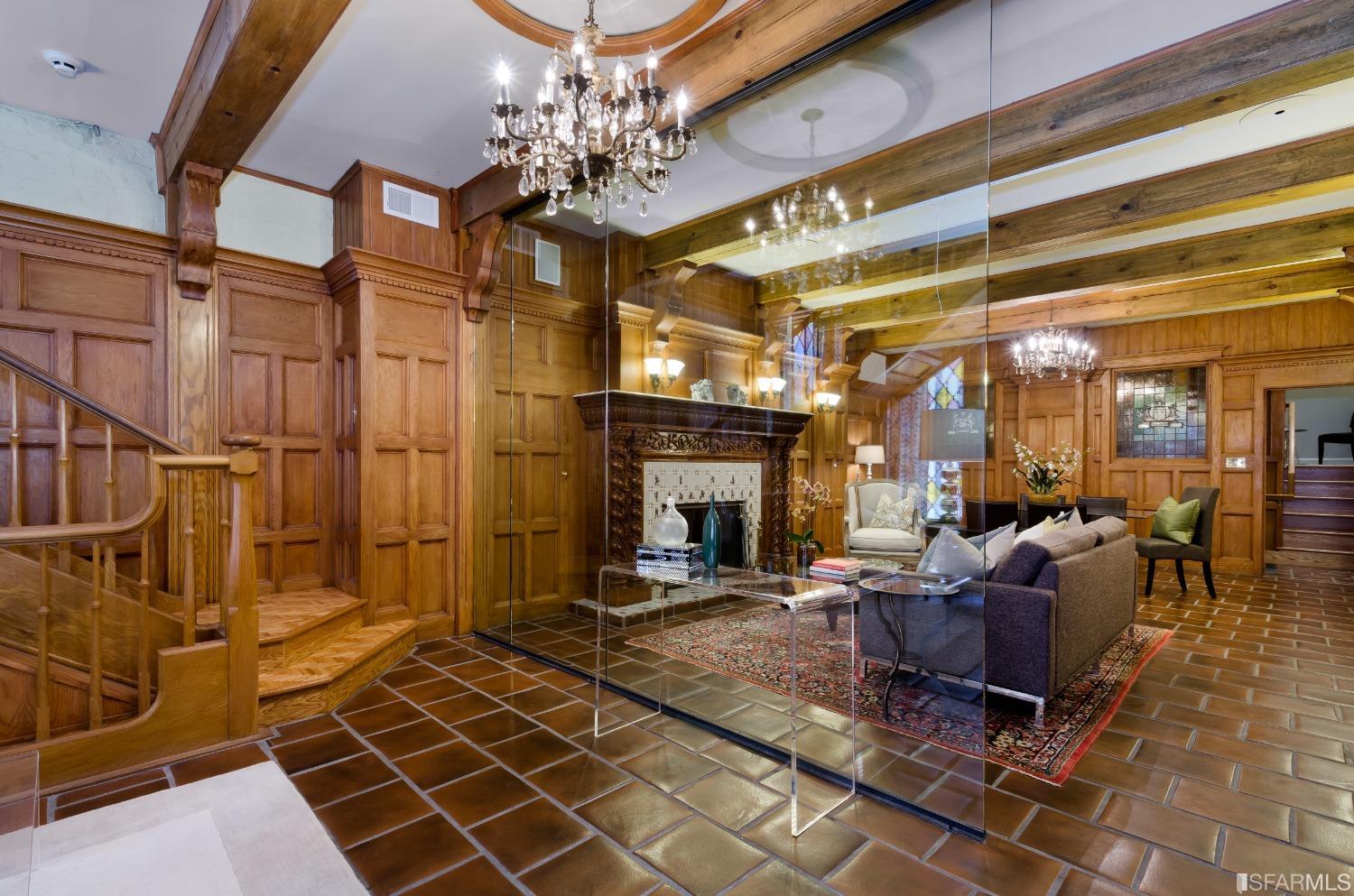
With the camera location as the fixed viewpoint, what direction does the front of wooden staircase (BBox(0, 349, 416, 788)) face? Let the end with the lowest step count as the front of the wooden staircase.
facing the viewer and to the right of the viewer

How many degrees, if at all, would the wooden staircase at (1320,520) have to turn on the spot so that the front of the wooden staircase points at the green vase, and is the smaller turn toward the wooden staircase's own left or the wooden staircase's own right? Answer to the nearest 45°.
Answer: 0° — it already faces it

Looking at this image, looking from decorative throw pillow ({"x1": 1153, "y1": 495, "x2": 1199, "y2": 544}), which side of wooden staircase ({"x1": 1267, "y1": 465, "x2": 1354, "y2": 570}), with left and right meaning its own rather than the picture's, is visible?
front

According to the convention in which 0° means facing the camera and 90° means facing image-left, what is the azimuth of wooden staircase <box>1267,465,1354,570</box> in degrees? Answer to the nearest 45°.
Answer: approximately 0°

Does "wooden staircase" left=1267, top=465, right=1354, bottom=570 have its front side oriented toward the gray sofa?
yes

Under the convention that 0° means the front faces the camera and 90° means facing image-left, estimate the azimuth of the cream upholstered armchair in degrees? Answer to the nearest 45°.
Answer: approximately 0°

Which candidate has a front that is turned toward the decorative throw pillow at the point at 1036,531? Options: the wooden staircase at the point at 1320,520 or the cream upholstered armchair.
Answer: the wooden staircase
